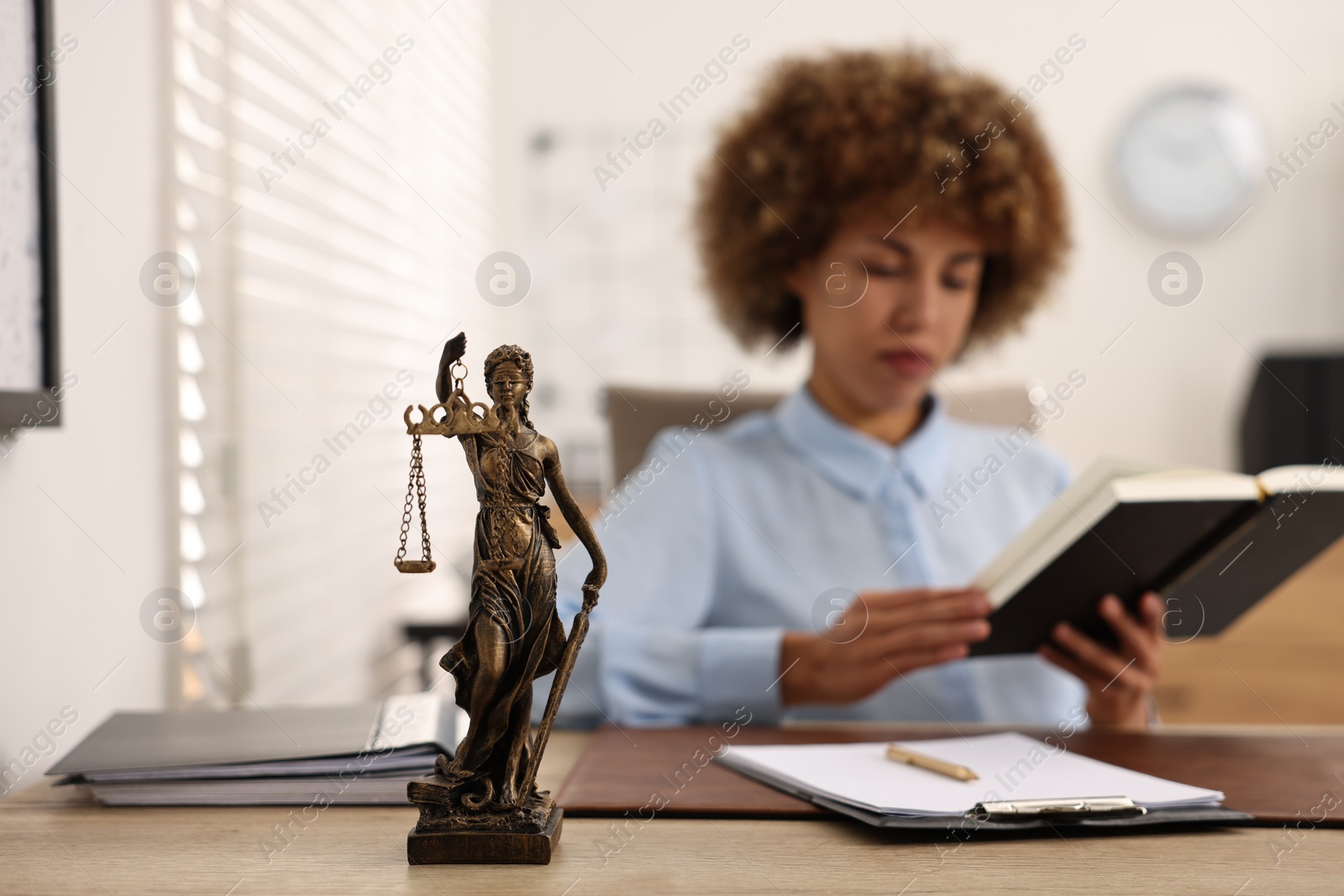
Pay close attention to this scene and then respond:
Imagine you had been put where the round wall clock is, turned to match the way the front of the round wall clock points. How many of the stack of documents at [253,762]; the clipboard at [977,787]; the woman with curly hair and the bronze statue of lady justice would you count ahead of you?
4

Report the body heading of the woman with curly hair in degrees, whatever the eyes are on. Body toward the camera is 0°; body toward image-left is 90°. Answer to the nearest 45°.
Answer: approximately 315°

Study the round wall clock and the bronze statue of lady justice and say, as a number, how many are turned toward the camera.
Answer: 2

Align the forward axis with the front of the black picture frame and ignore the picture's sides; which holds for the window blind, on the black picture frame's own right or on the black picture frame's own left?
on the black picture frame's own left

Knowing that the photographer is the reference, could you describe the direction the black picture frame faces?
facing the viewer and to the right of the viewer

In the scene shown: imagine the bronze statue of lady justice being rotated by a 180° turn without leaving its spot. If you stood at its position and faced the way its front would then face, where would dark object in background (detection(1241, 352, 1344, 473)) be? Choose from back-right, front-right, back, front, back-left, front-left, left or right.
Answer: front-right

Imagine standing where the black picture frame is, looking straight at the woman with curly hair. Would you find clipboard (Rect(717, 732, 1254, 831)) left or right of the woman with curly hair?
right

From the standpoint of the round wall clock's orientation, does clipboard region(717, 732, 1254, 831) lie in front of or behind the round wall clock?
in front

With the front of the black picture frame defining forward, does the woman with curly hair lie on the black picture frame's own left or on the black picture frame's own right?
on the black picture frame's own left

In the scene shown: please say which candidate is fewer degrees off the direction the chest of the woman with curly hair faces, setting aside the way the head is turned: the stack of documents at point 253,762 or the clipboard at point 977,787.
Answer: the clipboard

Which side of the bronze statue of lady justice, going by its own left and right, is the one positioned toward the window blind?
back

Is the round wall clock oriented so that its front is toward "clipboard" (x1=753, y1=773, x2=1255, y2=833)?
yes

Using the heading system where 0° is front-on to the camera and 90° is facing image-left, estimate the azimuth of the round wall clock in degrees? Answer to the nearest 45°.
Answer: approximately 0°

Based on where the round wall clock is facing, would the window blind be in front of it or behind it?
in front

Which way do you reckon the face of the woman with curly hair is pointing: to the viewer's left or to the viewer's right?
to the viewer's right
